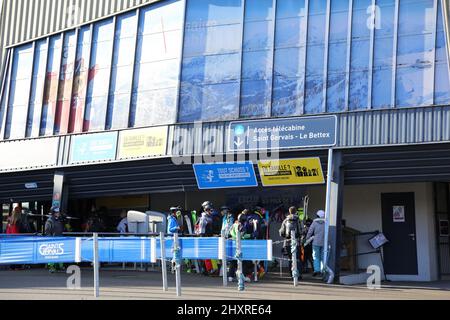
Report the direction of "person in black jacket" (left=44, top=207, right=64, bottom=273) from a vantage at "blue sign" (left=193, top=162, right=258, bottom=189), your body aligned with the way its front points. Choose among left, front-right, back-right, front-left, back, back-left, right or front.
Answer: right

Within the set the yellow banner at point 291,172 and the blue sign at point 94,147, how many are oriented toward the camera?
2

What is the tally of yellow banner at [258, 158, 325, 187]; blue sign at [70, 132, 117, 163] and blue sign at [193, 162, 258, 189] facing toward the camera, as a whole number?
3

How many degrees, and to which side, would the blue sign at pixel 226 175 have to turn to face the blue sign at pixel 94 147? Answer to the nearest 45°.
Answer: approximately 90° to its right

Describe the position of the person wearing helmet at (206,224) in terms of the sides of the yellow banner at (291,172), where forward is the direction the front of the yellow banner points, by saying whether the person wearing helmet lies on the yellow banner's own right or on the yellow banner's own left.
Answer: on the yellow banner's own right

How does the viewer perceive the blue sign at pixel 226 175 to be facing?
facing the viewer

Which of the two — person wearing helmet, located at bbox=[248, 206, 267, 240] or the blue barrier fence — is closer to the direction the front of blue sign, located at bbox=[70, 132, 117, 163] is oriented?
the blue barrier fence

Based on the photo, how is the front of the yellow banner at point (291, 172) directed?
toward the camera

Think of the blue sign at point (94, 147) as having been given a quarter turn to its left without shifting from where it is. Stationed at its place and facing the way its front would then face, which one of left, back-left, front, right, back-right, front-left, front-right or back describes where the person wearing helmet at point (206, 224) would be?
front-right

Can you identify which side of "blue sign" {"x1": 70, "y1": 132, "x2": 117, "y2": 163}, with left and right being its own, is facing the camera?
front

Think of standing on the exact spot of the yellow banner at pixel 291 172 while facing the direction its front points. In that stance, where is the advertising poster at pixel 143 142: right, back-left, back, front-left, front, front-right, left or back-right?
right

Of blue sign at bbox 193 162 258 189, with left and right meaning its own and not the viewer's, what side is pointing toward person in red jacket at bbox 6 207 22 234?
right
